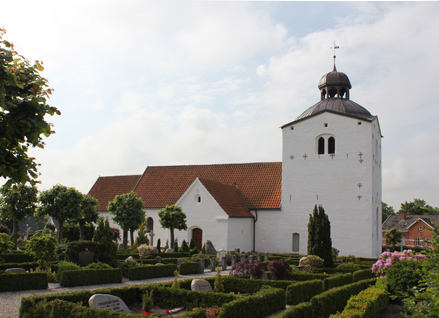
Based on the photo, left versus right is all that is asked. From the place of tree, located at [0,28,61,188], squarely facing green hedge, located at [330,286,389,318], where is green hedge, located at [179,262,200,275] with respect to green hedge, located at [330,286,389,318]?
left

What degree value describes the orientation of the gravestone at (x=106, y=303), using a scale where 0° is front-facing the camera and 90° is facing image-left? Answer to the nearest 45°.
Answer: approximately 0°

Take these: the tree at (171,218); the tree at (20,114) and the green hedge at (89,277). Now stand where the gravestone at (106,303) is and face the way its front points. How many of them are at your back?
2

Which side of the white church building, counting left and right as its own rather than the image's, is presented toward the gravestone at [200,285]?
front

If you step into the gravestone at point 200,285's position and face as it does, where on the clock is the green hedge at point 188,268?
The green hedge is roughly at 6 o'clock from the gravestone.

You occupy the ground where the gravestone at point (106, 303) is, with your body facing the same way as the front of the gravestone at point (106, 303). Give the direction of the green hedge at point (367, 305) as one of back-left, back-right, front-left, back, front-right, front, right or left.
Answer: left

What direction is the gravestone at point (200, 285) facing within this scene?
toward the camera

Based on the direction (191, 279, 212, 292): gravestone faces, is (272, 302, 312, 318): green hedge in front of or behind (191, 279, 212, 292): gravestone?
in front

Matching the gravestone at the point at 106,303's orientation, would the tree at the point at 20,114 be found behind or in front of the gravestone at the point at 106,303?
in front

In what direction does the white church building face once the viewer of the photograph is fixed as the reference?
facing the viewer

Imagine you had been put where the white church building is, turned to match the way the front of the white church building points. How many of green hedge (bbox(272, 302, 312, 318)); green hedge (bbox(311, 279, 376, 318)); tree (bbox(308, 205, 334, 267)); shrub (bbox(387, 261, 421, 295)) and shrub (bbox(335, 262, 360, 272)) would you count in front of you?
5
